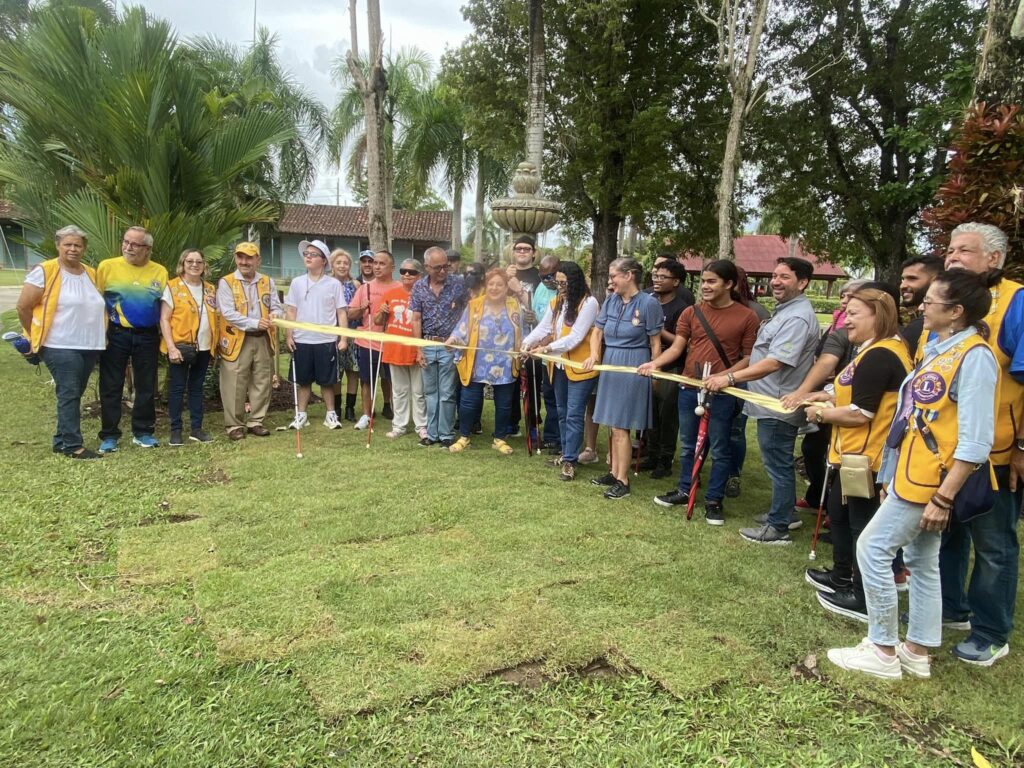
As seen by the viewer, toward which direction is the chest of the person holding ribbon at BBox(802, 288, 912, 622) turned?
to the viewer's left

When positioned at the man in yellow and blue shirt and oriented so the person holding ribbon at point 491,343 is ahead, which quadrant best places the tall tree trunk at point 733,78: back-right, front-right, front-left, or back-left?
front-left

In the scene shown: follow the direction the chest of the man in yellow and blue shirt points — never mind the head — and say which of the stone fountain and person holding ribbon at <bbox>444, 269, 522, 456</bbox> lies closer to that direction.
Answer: the person holding ribbon

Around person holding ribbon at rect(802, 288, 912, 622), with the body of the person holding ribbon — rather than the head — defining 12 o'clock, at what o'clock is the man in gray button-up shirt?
The man in gray button-up shirt is roughly at 2 o'clock from the person holding ribbon.

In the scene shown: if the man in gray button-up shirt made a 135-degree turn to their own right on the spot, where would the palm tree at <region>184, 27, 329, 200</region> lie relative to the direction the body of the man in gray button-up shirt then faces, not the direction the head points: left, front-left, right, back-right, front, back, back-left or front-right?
left

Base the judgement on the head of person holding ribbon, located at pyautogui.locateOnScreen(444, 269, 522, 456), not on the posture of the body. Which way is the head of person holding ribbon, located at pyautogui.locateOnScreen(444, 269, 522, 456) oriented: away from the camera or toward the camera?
toward the camera

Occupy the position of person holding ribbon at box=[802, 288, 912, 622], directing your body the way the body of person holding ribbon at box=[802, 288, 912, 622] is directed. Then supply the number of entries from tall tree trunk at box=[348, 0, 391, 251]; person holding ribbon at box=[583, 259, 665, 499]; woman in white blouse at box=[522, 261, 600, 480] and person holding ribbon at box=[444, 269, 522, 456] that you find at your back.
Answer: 0

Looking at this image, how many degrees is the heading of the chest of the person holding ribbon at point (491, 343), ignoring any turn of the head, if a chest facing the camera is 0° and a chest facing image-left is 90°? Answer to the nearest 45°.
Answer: approximately 0°

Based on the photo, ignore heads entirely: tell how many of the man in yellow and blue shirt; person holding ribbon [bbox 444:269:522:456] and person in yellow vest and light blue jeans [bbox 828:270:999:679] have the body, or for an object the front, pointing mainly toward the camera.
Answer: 2

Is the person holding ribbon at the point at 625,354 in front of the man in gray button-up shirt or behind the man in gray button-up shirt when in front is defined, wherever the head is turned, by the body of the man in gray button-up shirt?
in front

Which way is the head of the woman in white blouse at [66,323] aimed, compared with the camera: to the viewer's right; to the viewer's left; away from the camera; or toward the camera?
toward the camera

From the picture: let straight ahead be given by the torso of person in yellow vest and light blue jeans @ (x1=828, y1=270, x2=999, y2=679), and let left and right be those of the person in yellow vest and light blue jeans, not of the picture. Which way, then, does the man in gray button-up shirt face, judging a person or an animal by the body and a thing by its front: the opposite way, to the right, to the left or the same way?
the same way

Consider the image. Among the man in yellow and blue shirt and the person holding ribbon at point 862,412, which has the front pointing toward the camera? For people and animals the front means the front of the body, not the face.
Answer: the man in yellow and blue shirt

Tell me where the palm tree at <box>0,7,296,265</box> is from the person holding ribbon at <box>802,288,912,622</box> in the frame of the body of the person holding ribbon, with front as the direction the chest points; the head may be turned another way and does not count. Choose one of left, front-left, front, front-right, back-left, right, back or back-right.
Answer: front

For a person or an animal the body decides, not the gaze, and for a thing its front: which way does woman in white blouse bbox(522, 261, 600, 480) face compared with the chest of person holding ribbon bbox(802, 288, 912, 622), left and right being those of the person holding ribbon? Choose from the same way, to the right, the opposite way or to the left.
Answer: to the left

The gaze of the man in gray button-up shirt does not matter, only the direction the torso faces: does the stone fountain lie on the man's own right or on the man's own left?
on the man's own right
